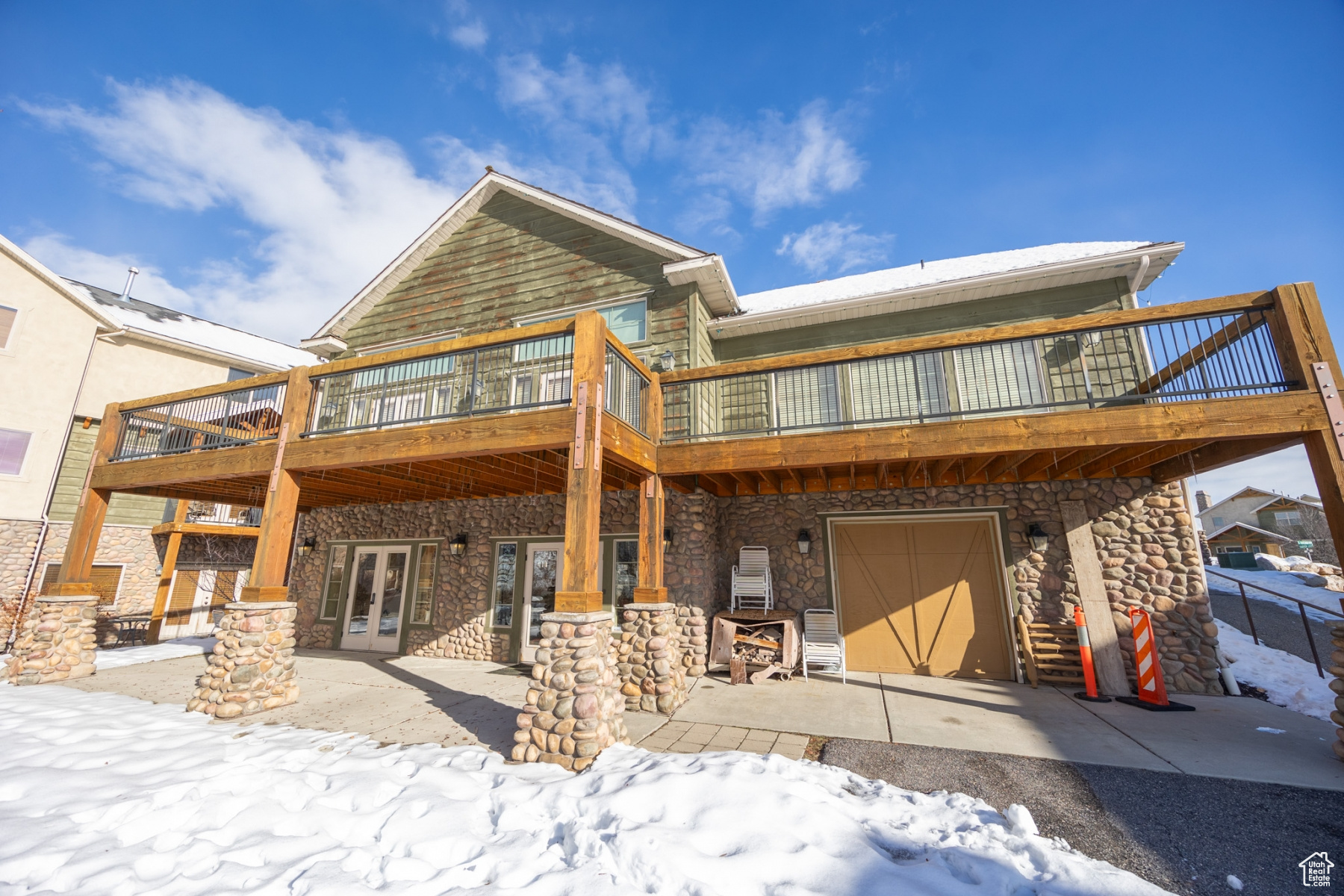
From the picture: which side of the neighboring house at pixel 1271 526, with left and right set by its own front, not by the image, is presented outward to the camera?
front

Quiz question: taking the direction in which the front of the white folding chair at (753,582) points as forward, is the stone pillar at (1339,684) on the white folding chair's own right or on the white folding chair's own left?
on the white folding chair's own left

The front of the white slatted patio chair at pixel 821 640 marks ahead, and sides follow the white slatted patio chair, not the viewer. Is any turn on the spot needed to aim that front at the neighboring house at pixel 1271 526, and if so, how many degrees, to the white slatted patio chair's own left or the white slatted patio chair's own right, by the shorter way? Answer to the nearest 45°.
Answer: approximately 135° to the white slatted patio chair's own left

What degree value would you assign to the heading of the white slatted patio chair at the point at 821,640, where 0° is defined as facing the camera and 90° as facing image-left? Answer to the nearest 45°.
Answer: approximately 0°

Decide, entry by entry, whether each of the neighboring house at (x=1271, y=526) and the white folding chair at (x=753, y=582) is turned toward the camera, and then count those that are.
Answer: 2

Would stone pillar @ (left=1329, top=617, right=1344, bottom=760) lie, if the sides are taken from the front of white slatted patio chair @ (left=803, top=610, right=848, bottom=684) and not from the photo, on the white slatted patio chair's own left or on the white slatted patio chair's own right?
on the white slatted patio chair's own left

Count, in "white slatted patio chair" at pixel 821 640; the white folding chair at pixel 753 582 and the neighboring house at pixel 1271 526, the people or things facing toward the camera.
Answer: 3

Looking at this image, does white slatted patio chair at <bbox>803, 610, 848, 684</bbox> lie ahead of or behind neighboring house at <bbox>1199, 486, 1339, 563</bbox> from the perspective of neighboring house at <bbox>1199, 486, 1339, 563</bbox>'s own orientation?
ahead

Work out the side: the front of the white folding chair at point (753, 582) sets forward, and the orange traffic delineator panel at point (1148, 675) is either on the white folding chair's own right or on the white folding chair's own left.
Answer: on the white folding chair's own left

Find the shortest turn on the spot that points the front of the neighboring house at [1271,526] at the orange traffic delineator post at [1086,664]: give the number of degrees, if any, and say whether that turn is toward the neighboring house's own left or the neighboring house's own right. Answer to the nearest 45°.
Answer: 0° — it already faces it
